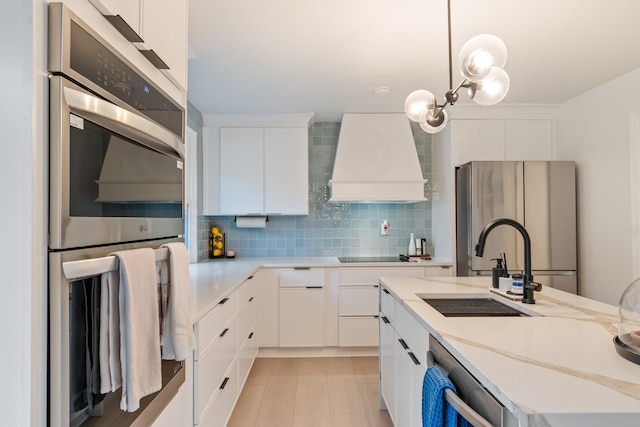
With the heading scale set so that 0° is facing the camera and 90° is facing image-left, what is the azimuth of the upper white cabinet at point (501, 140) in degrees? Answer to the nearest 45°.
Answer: approximately 0°

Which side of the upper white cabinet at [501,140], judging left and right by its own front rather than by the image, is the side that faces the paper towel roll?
right

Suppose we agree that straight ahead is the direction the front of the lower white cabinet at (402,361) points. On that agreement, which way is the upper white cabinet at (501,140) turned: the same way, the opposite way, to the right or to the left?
to the left

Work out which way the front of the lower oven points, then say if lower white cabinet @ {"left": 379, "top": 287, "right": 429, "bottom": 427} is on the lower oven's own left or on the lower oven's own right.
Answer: on the lower oven's own left

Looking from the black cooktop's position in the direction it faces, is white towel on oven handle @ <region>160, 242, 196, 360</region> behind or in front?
in front

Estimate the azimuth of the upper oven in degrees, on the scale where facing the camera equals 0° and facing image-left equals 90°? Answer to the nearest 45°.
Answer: approximately 315°

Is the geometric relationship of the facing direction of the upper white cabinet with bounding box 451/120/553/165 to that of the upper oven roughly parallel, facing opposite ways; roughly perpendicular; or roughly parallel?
roughly perpendicular

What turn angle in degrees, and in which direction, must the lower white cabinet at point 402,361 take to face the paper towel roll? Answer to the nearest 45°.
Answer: approximately 45° to its right

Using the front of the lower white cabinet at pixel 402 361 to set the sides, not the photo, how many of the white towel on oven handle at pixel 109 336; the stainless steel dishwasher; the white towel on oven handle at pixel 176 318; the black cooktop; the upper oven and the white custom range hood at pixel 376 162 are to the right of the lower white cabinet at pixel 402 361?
2

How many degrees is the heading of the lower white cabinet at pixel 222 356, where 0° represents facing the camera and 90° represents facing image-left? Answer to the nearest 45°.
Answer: approximately 270°

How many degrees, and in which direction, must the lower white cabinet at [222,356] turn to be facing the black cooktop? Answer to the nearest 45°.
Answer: approximately 45° to its left
